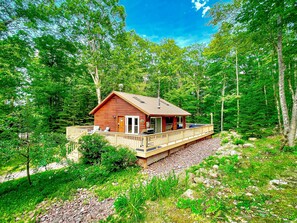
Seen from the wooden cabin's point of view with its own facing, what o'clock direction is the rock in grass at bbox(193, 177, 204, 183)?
The rock in grass is roughly at 10 o'clock from the wooden cabin.

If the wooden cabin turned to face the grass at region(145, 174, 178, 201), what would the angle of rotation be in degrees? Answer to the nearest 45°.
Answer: approximately 45° to its left

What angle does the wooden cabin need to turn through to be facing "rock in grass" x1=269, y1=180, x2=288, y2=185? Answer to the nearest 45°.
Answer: approximately 90° to its left

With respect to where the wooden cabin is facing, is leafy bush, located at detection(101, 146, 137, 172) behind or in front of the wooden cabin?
in front

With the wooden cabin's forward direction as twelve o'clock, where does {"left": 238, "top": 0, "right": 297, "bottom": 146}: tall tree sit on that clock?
The tall tree is roughly at 9 o'clock from the wooden cabin.

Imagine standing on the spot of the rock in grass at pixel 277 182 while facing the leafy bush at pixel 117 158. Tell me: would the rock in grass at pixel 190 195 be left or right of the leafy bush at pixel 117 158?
left

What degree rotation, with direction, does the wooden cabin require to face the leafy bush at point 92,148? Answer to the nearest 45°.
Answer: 0° — it already faces it
